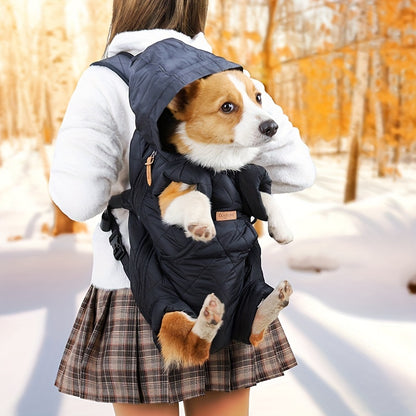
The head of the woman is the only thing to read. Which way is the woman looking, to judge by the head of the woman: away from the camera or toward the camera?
away from the camera

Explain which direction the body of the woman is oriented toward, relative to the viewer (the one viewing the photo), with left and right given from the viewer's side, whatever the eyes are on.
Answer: facing away from the viewer and to the left of the viewer

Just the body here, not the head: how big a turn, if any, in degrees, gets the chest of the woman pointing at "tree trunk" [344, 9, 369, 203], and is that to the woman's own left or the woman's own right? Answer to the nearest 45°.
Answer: approximately 90° to the woman's own right
